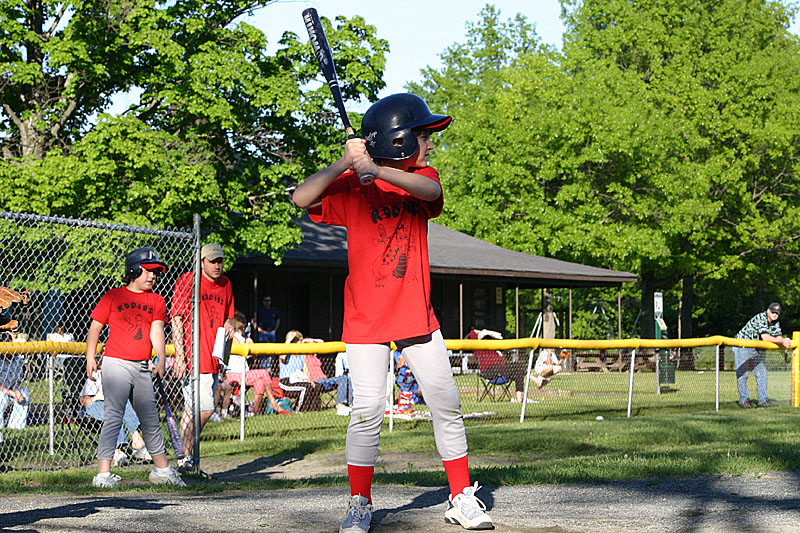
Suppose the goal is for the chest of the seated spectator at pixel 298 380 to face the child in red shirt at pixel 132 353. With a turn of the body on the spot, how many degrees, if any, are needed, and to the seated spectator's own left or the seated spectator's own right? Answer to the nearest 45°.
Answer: approximately 45° to the seated spectator's own right

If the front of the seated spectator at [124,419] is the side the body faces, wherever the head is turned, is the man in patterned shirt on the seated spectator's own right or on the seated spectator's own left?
on the seated spectator's own left

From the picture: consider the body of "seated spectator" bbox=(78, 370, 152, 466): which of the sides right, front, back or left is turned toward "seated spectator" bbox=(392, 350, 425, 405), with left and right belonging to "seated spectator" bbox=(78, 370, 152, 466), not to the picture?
left

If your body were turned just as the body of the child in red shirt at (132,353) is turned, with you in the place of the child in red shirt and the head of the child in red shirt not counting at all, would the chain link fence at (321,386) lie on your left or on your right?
on your left

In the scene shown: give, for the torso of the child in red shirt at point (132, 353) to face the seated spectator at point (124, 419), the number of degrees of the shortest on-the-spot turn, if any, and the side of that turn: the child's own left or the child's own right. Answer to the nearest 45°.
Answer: approximately 135° to the child's own left

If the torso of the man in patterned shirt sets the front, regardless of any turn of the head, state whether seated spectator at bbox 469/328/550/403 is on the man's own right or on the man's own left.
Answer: on the man's own right

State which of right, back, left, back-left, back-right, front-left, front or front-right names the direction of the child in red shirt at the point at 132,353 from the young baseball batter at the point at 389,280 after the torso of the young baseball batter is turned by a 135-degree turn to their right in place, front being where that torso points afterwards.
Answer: front
